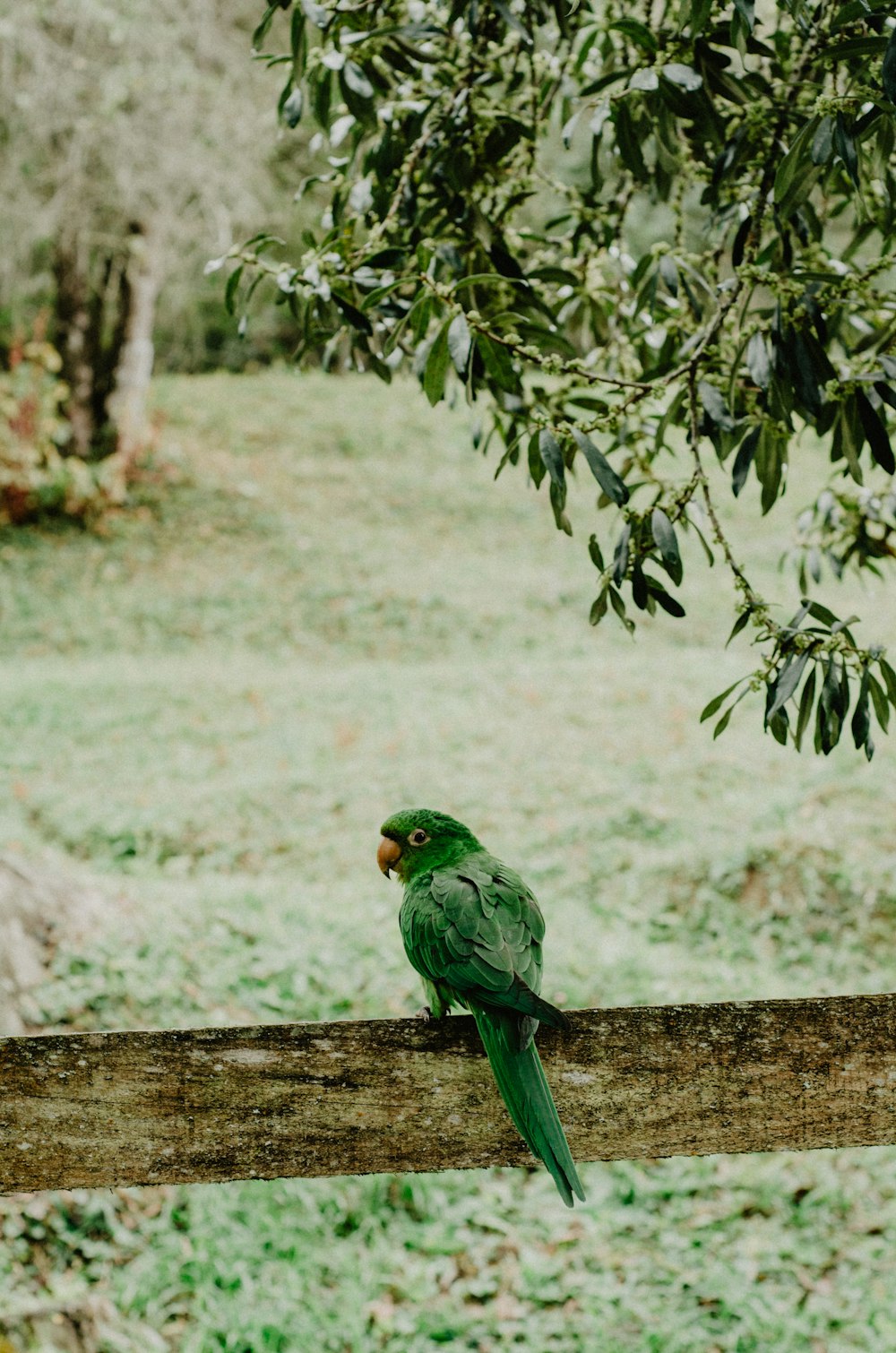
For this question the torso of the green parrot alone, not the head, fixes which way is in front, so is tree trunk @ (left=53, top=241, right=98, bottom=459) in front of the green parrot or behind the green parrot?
in front

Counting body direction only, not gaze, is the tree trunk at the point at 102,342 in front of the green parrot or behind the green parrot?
in front

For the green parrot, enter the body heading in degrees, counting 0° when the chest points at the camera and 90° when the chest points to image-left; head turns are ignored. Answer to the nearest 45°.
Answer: approximately 135°

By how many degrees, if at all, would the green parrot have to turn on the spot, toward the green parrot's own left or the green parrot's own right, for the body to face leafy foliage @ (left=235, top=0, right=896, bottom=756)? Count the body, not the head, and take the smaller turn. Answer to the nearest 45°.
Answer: approximately 45° to the green parrot's own right
